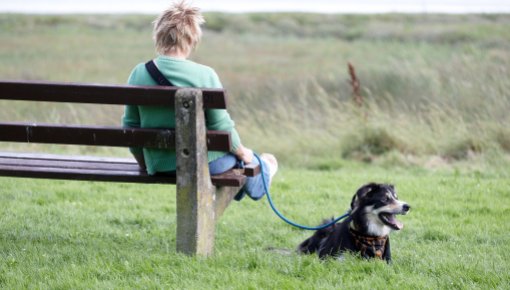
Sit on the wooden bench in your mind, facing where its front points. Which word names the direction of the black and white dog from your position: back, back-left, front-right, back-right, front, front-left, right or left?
front-right

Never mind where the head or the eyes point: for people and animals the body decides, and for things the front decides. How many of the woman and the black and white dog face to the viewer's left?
0

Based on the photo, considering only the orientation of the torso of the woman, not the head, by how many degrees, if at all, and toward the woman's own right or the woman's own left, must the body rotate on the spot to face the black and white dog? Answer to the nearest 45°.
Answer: approximately 45° to the woman's own right

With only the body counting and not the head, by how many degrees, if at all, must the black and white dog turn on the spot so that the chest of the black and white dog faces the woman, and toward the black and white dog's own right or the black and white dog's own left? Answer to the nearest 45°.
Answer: approximately 135° to the black and white dog's own right

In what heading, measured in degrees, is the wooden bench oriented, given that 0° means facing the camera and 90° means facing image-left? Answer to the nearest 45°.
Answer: approximately 225°

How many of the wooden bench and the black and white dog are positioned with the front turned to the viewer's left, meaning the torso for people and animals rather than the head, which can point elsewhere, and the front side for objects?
0

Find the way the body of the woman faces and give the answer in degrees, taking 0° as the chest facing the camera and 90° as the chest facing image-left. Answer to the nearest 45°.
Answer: approximately 225°

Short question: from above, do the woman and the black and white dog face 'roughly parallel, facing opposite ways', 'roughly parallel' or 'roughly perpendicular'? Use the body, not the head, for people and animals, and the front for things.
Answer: roughly perpendicular

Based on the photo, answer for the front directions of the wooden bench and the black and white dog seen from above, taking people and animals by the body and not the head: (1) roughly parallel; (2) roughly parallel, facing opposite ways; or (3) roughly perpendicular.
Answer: roughly perpendicular
